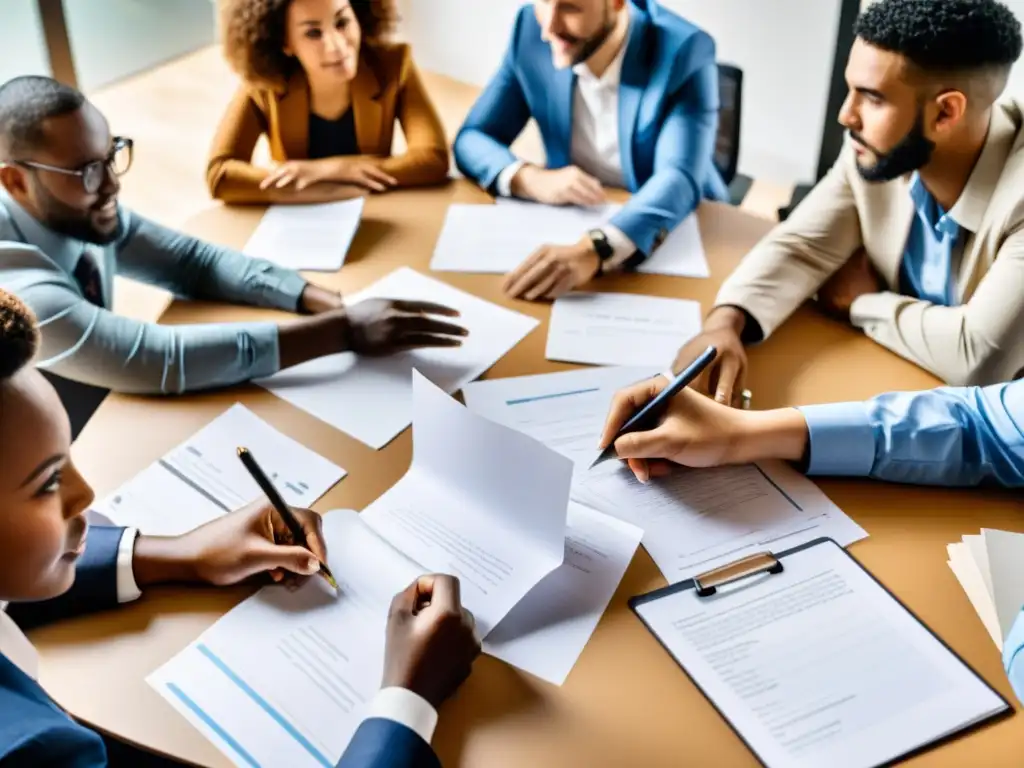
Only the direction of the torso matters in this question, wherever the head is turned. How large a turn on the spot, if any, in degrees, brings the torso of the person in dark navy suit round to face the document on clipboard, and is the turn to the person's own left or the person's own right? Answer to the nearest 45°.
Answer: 0° — they already face it

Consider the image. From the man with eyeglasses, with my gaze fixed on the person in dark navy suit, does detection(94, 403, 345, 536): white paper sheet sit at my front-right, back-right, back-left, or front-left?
front-left

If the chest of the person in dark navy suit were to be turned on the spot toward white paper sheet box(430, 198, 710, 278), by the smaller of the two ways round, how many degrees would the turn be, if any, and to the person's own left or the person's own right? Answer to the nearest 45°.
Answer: approximately 45° to the person's own left

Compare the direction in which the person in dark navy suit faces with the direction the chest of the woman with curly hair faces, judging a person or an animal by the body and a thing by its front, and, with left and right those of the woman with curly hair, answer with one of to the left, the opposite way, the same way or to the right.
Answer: to the left

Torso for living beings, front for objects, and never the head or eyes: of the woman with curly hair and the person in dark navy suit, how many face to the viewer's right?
1

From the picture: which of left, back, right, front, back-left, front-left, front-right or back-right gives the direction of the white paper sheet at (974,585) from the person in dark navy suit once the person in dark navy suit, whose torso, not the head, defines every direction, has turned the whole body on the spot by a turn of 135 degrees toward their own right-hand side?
back-left

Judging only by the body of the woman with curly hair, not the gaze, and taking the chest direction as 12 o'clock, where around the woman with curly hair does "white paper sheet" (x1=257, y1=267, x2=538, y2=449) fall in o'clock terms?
The white paper sheet is roughly at 12 o'clock from the woman with curly hair.

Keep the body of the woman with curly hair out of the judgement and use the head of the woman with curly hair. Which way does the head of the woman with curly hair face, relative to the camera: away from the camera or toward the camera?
toward the camera

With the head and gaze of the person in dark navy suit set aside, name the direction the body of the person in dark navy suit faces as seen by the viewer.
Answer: to the viewer's right

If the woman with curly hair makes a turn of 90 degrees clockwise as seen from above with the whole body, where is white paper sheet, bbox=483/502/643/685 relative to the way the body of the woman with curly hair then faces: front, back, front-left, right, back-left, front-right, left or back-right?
left

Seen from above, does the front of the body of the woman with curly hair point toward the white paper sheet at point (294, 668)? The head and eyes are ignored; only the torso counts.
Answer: yes

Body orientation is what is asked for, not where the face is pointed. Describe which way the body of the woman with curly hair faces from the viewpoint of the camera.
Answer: toward the camera

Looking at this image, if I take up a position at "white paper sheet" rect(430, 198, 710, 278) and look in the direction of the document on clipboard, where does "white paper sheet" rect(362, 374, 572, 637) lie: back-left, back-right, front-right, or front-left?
front-right

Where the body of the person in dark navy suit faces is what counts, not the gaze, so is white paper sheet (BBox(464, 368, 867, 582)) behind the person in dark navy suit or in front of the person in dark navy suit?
in front

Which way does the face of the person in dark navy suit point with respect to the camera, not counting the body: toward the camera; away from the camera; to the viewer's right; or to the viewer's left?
to the viewer's right

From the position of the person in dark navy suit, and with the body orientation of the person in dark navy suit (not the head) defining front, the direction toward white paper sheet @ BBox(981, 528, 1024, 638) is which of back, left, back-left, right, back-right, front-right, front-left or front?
front

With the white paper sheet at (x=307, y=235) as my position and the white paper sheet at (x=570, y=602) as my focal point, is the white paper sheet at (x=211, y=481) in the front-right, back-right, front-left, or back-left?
front-right

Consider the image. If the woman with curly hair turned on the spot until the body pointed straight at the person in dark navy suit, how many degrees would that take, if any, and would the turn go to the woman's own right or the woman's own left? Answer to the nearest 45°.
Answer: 0° — they already face them

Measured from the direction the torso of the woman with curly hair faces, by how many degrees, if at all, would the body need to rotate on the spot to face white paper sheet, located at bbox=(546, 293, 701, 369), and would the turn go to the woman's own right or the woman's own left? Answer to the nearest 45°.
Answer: approximately 45° to the woman's own left

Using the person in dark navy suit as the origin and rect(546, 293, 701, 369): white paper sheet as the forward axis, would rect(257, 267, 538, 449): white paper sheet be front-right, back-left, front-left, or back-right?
front-left
